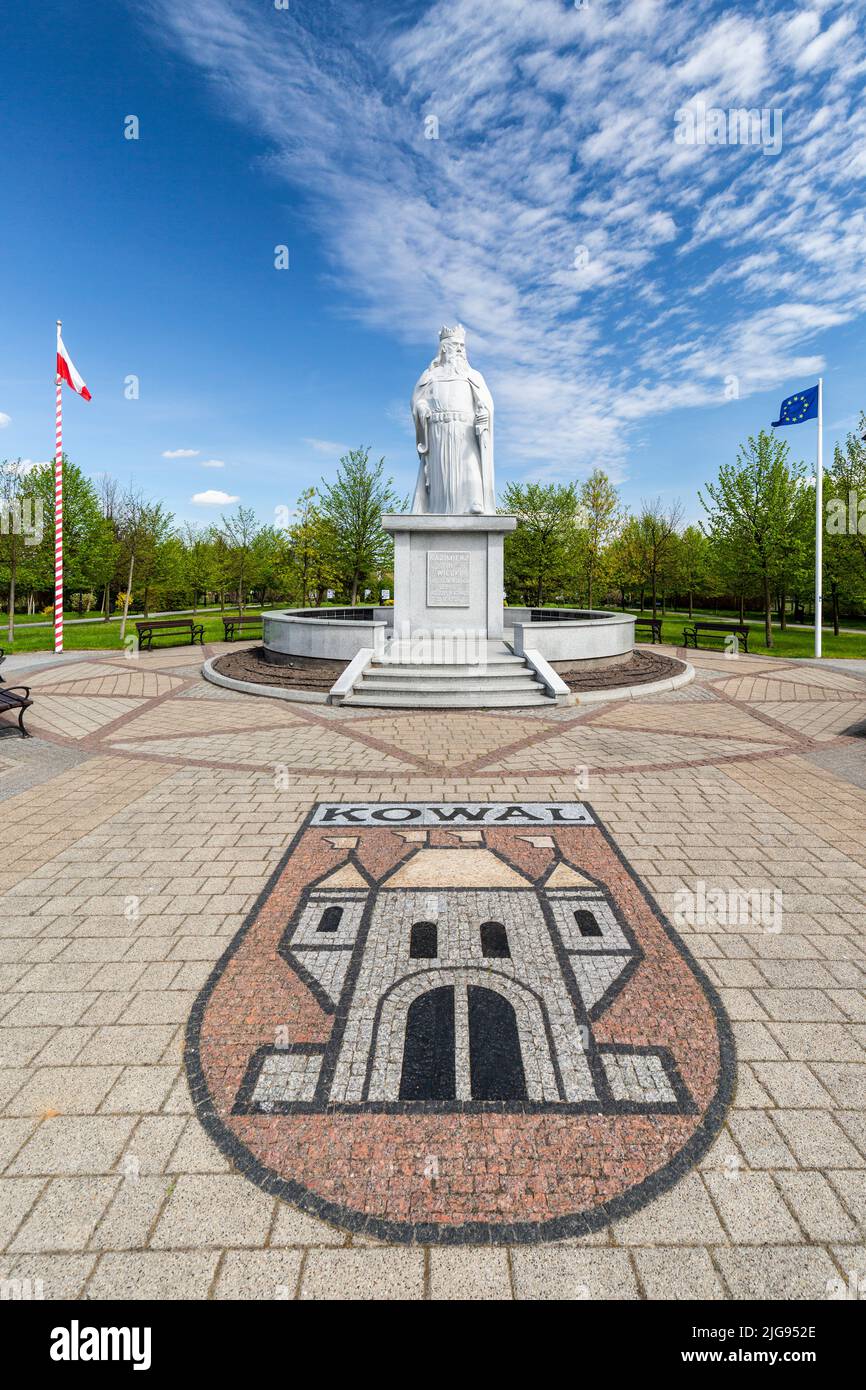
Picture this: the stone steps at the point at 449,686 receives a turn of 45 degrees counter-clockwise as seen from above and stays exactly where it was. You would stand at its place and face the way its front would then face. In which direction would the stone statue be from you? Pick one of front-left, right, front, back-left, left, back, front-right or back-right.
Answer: back-left

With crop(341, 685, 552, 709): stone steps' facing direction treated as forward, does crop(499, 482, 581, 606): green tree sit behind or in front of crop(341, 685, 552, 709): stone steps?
behind

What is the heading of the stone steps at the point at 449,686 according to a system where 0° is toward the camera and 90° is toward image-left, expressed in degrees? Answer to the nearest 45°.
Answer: approximately 0°

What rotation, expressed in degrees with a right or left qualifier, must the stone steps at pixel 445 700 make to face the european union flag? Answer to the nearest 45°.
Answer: approximately 135° to its left

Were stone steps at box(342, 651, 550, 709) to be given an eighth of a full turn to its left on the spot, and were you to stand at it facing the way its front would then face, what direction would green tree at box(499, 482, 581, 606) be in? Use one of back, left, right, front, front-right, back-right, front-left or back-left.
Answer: back-left

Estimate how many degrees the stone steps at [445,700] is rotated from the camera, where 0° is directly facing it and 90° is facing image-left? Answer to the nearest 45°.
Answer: approximately 0°

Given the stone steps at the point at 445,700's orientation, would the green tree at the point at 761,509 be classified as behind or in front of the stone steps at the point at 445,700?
behind

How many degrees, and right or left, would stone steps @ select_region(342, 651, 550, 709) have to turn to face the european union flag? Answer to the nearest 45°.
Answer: approximately 135° to its left
